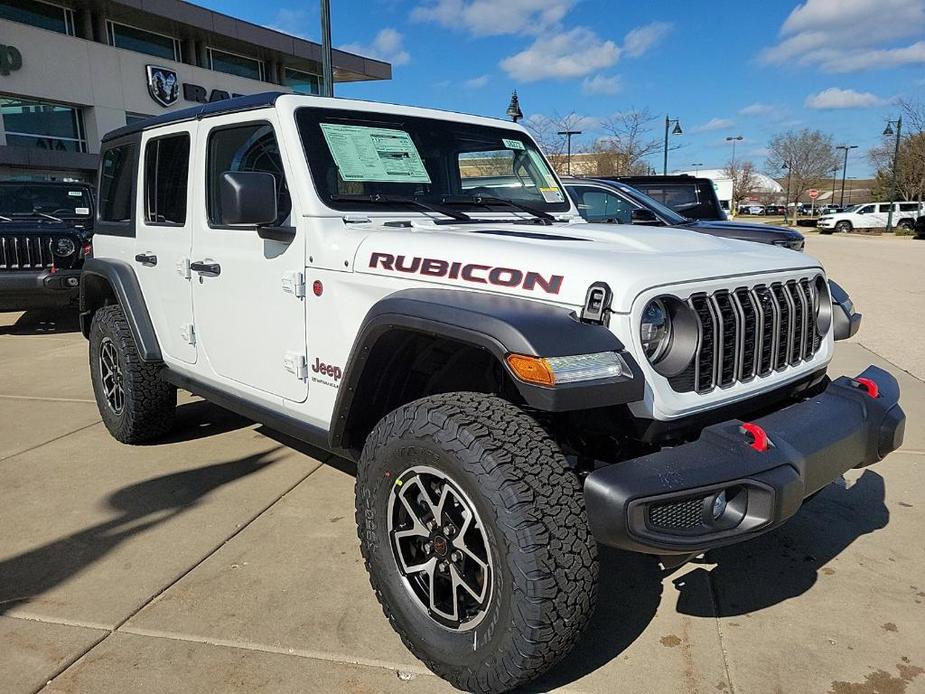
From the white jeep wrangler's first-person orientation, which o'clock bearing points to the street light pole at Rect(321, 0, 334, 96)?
The street light pole is roughly at 7 o'clock from the white jeep wrangler.

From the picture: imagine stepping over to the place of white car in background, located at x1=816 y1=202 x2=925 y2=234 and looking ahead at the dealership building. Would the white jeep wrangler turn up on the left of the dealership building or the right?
left

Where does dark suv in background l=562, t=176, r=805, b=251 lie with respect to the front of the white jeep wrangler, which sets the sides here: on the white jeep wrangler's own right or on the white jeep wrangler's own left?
on the white jeep wrangler's own left

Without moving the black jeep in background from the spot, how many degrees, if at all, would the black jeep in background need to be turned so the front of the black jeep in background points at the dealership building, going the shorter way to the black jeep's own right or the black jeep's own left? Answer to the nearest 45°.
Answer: approximately 180°

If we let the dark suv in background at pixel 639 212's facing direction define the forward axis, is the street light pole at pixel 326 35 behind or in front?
behind

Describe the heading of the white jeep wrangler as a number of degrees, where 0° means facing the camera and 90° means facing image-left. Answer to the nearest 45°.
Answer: approximately 315°

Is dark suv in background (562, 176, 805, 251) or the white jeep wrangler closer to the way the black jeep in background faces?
the white jeep wrangler

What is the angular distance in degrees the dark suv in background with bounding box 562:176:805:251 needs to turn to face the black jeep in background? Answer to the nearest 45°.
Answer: approximately 180°

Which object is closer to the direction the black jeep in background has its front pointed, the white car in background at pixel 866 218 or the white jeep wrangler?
the white jeep wrangler

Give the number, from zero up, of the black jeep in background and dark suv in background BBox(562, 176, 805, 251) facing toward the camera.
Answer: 1

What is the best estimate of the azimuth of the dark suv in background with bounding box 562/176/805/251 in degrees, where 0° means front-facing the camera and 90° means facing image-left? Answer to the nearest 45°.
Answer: approximately 270°

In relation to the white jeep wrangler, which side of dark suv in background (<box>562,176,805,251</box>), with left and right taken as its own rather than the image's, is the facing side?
right

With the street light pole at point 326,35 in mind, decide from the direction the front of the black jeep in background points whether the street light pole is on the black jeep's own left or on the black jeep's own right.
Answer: on the black jeep's own left
